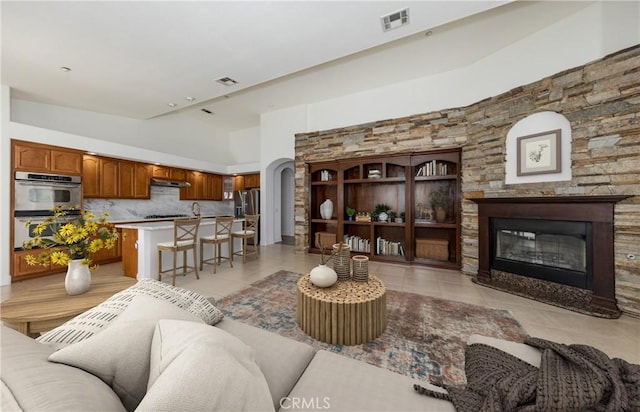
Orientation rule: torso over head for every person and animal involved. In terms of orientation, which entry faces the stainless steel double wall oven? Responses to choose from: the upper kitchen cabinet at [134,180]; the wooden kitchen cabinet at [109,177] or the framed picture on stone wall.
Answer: the framed picture on stone wall

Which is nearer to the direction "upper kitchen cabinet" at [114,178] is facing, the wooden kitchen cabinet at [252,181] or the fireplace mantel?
the fireplace mantel

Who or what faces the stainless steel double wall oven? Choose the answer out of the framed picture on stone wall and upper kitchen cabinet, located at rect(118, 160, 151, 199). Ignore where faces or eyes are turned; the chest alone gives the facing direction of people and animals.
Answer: the framed picture on stone wall

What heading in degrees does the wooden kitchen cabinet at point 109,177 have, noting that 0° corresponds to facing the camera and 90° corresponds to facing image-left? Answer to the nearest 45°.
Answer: approximately 315°

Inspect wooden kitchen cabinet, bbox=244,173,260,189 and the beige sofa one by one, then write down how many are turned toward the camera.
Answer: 1

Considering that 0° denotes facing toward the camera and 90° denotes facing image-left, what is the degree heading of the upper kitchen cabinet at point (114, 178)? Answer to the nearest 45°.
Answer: approximately 315°

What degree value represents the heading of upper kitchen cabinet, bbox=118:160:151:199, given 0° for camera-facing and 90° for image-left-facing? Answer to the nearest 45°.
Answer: approximately 315°

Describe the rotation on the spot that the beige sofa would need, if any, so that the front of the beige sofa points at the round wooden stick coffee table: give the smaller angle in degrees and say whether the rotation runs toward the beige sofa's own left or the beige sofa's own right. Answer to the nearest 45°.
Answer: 0° — it already faces it
